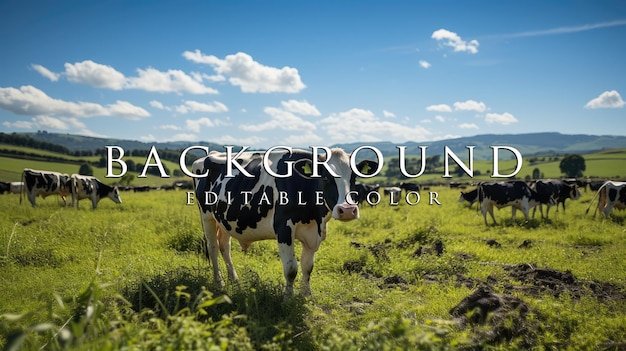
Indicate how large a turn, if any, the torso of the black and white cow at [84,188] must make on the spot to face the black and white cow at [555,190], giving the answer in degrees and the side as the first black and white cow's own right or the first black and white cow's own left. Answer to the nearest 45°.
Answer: approximately 45° to the first black and white cow's own right

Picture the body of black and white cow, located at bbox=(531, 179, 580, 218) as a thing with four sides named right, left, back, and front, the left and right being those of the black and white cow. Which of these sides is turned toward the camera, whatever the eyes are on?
right

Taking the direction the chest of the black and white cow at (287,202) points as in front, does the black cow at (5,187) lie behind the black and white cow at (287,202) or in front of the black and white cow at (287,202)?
behind

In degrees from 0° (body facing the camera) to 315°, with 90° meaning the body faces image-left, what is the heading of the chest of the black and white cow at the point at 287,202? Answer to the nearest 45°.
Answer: approximately 315°

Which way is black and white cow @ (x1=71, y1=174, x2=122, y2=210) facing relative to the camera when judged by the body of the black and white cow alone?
to the viewer's right

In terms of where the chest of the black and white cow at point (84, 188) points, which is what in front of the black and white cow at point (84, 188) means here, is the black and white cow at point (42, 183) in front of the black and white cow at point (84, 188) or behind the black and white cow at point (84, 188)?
behind
